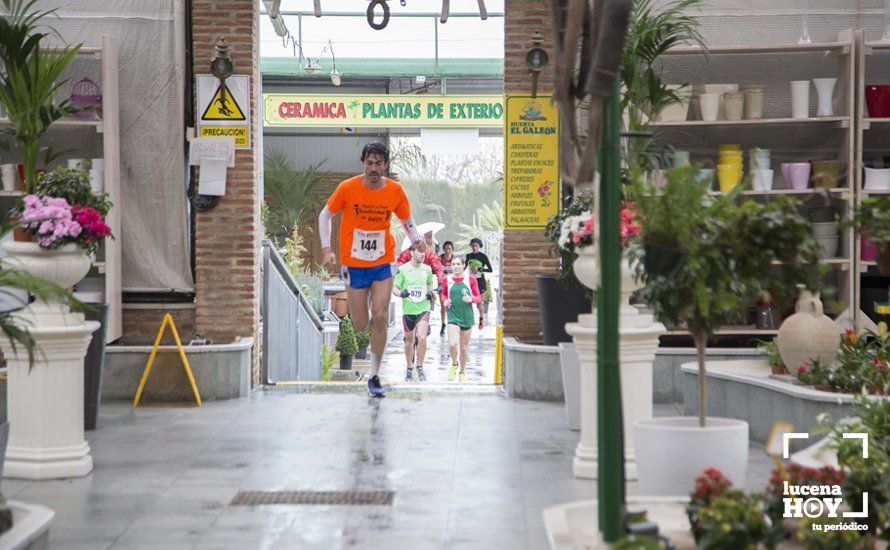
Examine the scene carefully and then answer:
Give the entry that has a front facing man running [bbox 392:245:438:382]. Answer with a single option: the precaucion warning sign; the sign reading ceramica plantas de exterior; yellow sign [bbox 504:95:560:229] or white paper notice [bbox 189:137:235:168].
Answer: the sign reading ceramica plantas de exterior

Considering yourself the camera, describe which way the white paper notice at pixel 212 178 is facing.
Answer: facing the viewer

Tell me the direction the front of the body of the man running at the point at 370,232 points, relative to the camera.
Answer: toward the camera

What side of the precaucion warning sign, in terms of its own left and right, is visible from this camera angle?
front

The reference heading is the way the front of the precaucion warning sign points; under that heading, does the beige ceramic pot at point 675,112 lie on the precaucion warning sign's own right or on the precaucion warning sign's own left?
on the precaucion warning sign's own left

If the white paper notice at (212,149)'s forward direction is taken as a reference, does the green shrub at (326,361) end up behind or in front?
behind

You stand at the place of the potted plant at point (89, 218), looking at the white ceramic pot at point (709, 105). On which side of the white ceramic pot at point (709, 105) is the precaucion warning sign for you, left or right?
left

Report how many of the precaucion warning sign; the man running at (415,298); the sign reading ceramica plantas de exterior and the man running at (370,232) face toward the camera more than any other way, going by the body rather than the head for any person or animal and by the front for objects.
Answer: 4

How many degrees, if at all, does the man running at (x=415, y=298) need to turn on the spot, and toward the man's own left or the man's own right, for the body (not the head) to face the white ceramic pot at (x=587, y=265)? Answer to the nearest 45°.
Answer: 0° — they already face it

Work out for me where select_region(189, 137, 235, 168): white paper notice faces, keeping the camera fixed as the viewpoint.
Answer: facing the viewer

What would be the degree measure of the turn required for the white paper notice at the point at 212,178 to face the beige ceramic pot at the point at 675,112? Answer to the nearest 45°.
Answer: approximately 90° to its left

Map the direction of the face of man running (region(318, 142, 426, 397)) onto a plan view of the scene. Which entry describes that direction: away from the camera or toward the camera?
toward the camera

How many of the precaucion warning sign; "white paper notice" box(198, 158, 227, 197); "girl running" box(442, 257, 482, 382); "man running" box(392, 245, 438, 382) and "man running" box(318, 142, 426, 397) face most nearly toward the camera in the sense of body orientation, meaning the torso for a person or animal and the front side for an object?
5

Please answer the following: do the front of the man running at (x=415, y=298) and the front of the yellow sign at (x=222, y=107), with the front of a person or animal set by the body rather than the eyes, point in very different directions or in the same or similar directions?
same or similar directions

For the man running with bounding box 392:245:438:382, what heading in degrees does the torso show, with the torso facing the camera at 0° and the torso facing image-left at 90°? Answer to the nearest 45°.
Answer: approximately 0°

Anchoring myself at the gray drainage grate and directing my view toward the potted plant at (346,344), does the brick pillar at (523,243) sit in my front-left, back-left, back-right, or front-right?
front-right

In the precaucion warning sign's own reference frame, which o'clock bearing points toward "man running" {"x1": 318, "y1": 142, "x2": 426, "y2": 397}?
The man running is roughly at 10 o'clock from the precaucion warning sign.

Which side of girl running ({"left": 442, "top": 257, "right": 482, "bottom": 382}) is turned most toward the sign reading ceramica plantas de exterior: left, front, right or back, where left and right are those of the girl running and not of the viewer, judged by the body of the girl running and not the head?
back
